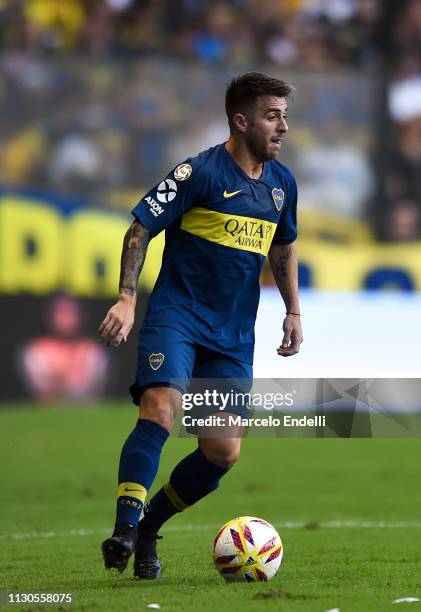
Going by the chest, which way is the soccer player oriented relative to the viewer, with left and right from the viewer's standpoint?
facing the viewer and to the right of the viewer

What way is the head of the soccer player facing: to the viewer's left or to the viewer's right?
to the viewer's right
